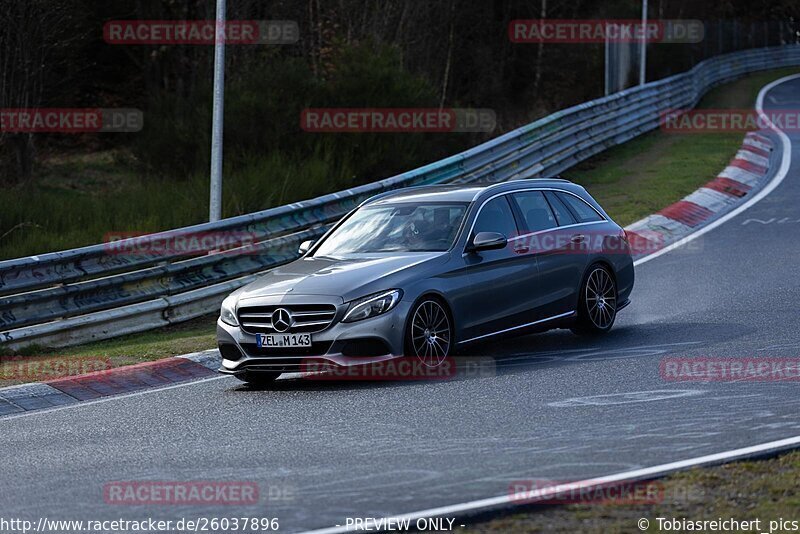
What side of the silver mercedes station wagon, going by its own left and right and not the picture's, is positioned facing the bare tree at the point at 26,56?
right
